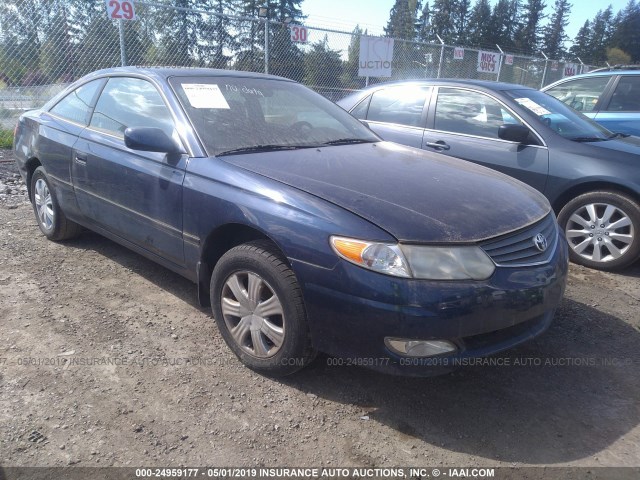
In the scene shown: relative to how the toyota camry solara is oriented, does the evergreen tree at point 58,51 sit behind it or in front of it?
behind

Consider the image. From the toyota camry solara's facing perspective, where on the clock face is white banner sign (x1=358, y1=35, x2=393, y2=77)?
The white banner sign is roughly at 8 o'clock from the toyota camry solara.

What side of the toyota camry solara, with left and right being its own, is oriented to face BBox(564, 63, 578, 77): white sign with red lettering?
left

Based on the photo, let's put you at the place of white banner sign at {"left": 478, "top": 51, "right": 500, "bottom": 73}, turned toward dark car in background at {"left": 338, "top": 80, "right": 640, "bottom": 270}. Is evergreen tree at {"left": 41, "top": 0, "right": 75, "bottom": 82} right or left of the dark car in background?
right

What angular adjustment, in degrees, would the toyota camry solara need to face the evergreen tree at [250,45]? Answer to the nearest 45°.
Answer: approximately 135° to its left

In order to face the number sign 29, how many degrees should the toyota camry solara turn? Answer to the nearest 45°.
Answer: approximately 180°

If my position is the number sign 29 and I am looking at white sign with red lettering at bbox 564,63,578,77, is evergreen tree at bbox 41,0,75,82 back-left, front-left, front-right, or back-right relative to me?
back-left

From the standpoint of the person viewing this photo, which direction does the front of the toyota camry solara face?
facing the viewer and to the right of the viewer

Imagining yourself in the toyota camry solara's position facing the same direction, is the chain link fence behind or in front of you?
behind

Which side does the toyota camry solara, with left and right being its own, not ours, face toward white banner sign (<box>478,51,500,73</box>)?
left

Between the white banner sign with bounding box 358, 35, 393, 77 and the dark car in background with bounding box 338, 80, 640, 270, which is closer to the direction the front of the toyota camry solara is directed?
the dark car in background

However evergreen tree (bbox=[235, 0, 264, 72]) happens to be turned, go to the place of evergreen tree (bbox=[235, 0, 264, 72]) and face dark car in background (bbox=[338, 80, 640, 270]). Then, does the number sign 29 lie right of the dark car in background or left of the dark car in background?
right

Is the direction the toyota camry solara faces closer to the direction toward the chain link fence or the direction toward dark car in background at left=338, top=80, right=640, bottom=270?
the dark car in background

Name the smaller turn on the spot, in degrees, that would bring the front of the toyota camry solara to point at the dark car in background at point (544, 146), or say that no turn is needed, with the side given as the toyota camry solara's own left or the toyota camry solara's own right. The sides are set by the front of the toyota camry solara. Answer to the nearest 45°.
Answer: approximately 90° to the toyota camry solara's own left
